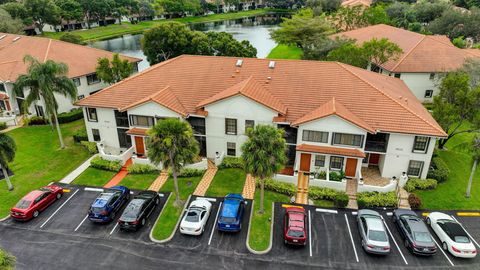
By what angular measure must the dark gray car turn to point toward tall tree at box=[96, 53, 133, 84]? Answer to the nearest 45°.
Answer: approximately 45° to its left

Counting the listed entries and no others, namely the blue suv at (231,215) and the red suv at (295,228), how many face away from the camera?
2

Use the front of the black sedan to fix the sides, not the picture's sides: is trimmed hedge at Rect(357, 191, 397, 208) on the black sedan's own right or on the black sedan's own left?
on the black sedan's own right

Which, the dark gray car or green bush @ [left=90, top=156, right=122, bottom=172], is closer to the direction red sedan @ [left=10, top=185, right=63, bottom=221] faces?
the green bush

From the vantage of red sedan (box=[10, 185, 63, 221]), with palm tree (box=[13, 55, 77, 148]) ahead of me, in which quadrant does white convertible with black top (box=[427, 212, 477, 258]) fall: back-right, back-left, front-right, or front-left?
back-right

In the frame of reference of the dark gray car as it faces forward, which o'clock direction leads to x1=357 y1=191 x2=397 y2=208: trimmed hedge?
The trimmed hedge is roughly at 12 o'clock from the dark gray car.

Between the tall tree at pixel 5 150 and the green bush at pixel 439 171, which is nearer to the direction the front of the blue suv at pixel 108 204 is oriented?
the green bush

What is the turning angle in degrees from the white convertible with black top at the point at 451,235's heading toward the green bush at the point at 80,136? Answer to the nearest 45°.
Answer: approximately 45° to its left

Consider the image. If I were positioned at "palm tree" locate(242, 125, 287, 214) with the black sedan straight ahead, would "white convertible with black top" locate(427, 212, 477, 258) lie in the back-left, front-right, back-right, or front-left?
back-left

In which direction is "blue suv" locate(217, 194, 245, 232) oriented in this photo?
away from the camera

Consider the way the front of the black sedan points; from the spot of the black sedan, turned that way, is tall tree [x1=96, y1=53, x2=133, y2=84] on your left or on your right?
on your left
